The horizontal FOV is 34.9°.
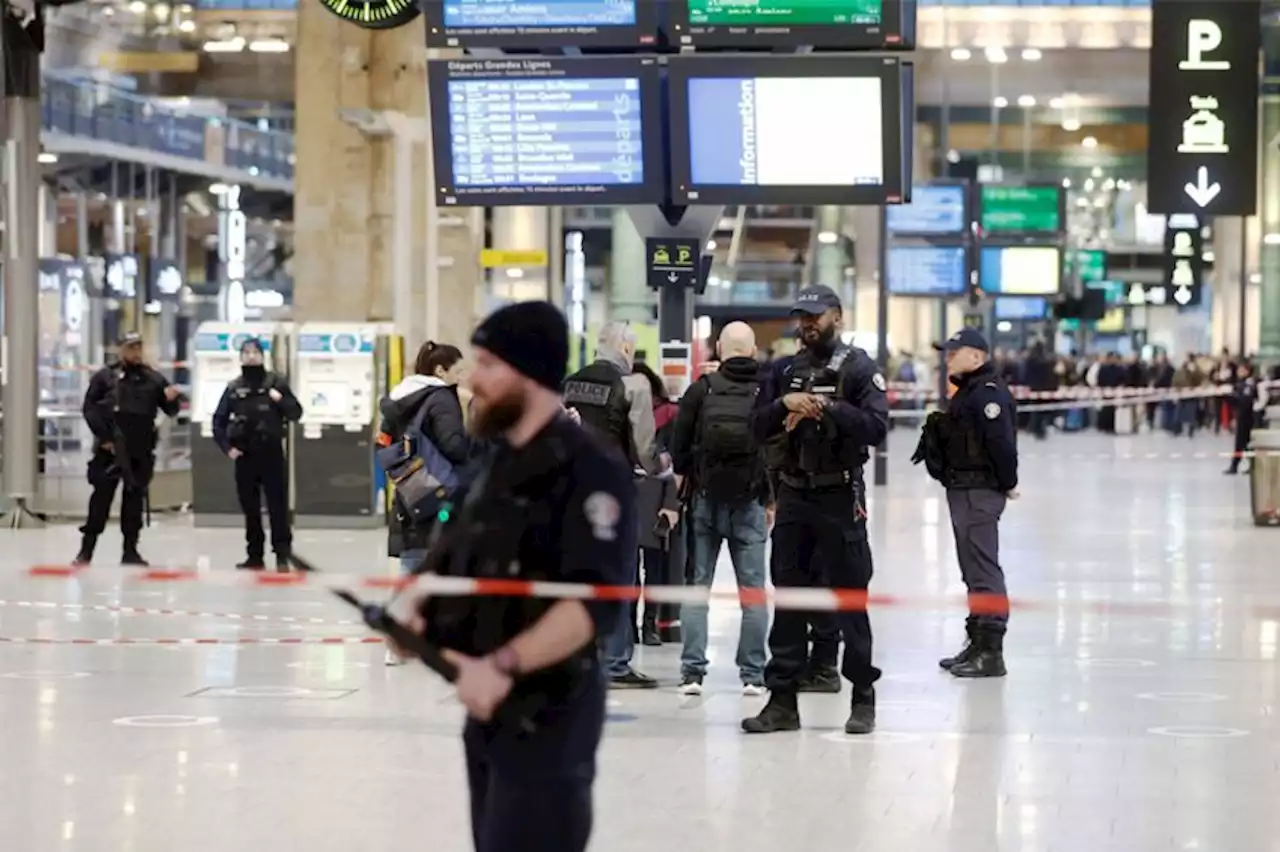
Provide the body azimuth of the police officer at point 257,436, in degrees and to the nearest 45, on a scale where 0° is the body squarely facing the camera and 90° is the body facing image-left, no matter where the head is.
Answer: approximately 0°

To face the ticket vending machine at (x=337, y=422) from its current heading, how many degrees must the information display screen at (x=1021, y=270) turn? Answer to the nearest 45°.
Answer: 0° — it already faces it

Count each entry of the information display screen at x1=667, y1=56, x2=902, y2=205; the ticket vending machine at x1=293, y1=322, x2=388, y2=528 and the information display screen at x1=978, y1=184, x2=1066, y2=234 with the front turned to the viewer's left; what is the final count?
0

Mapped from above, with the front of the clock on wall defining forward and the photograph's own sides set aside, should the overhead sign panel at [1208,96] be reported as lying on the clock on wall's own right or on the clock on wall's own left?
on the clock on wall's own left

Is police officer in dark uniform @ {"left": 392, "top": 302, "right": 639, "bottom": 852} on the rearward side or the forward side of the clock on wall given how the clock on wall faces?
on the forward side

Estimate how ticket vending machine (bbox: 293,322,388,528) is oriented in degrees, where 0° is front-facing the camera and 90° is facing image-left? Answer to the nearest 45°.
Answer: approximately 0°

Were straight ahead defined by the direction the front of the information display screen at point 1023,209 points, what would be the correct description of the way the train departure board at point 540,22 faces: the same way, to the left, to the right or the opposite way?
the same way

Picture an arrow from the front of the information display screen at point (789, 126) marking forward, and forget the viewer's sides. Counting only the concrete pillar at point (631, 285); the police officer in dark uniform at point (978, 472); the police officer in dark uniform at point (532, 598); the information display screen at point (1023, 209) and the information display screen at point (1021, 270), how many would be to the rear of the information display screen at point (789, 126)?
3

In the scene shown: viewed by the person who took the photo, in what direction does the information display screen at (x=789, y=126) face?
facing the viewer

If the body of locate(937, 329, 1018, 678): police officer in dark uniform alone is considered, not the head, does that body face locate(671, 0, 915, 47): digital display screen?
no

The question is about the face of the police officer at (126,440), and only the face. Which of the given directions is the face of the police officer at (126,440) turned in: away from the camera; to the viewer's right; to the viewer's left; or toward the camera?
toward the camera

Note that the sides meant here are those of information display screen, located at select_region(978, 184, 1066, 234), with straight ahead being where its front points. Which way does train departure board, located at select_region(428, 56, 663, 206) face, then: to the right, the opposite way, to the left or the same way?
the same way

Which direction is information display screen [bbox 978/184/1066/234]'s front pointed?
toward the camera

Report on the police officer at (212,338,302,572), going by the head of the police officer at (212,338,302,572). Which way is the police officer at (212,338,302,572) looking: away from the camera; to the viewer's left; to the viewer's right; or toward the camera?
toward the camera

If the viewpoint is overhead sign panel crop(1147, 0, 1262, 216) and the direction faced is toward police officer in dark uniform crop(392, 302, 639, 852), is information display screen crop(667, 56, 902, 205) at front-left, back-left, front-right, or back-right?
front-right

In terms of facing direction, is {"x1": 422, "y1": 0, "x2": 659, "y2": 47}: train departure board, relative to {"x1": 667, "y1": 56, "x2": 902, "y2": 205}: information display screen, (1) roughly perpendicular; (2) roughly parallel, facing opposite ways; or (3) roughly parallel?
roughly parallel

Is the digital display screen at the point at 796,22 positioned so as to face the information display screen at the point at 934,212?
no

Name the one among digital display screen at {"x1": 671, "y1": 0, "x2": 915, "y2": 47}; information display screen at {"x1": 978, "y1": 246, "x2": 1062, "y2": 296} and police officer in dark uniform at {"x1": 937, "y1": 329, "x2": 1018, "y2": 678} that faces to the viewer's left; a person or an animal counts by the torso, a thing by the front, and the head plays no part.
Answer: the police officer in dark uniform

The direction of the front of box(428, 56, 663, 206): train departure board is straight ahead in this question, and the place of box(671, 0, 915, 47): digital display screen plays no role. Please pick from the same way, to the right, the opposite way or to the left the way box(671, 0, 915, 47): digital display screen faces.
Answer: the same way
